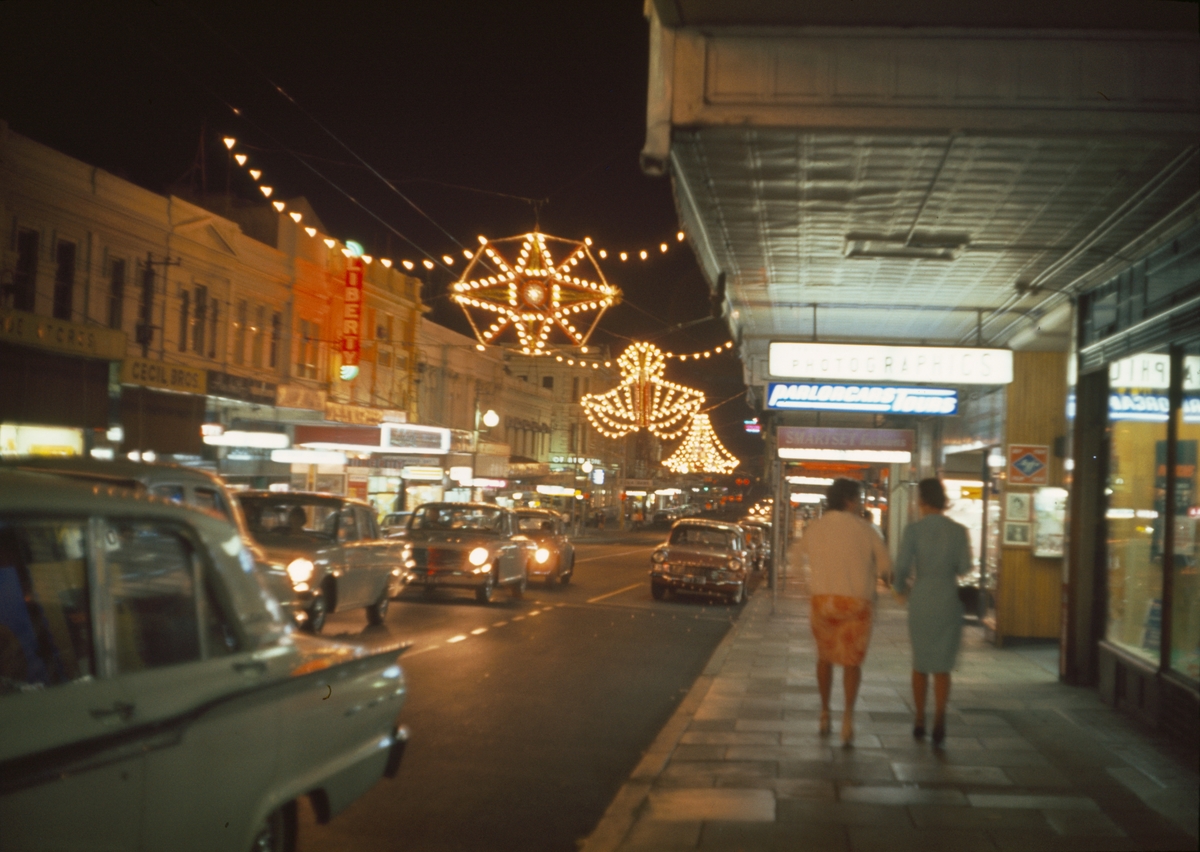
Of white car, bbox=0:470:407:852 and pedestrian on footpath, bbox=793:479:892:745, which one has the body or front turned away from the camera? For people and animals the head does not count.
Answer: the pedestrian on footpath

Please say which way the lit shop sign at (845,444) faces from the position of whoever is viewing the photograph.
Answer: facing the viewer

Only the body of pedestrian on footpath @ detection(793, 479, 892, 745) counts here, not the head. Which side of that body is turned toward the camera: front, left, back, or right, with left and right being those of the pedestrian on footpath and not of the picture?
back

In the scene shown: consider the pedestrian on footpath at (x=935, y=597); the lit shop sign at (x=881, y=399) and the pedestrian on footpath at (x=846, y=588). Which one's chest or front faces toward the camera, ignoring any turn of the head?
the lit shop sign

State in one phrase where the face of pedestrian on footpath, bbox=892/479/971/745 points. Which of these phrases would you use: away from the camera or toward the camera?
away from the camera

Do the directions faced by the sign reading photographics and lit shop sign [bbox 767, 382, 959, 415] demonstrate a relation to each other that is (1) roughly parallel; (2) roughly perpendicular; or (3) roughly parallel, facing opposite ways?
roughly parallel

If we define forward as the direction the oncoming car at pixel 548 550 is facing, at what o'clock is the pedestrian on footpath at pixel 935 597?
The pedestrian on footpath is roughly at 10 o'clock from the oncoming car.

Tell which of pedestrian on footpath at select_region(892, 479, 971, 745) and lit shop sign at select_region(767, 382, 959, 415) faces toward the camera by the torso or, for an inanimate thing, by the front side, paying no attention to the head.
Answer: the lit shop sign

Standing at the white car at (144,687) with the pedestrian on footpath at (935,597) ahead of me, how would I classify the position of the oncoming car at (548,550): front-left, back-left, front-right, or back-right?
front-left

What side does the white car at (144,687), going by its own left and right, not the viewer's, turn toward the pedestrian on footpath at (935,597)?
back

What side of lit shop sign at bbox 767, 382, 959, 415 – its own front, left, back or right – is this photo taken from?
front

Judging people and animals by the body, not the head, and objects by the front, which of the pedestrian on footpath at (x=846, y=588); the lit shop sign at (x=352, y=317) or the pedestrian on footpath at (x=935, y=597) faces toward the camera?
the lit shop sign

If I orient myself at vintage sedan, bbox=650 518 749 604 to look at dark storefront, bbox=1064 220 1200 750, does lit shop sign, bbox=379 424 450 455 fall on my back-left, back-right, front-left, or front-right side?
back-right

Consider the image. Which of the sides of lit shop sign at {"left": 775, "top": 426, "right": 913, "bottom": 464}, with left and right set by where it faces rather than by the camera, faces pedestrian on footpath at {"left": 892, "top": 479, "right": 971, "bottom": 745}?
front

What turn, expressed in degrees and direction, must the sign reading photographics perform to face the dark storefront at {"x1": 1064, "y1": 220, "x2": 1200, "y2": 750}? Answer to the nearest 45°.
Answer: approximately 45° to its left

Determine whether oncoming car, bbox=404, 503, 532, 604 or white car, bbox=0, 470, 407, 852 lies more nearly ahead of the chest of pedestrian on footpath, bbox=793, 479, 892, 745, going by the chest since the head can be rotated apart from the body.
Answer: the oncoming car

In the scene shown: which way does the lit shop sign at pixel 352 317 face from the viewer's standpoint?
toward the camera

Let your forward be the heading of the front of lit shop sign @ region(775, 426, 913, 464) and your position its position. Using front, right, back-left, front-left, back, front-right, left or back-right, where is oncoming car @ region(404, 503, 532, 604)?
right
